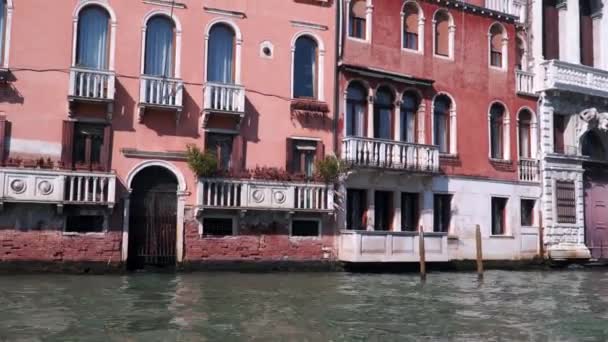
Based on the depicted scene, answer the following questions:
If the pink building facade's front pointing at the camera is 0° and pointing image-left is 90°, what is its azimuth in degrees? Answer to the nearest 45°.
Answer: approximately 0°
